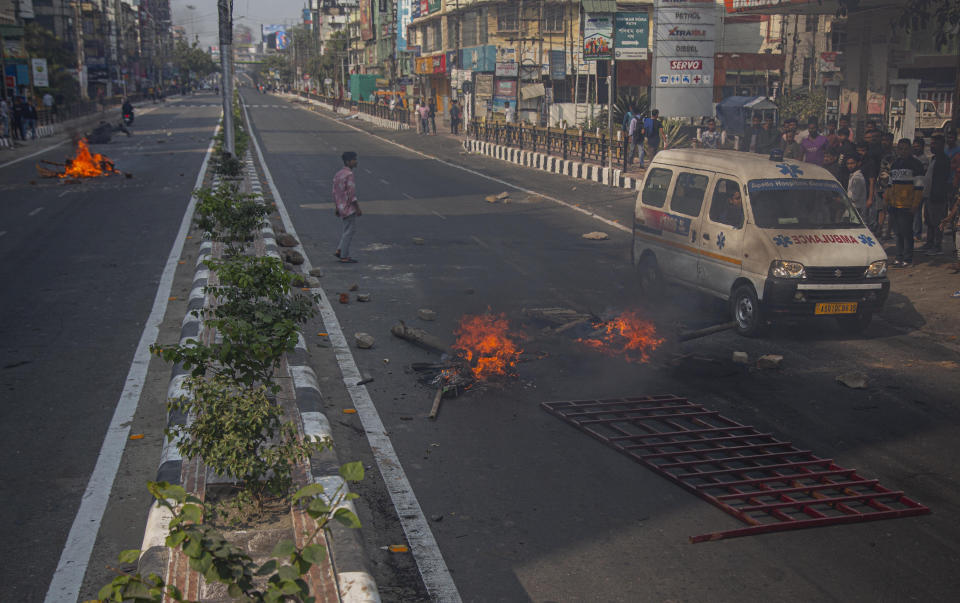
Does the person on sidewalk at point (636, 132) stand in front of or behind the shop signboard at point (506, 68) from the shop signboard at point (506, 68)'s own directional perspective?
in front

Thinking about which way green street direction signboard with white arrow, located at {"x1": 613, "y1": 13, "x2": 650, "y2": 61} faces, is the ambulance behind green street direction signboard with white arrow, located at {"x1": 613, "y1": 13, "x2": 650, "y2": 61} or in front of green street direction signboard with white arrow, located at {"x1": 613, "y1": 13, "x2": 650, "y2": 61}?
in front

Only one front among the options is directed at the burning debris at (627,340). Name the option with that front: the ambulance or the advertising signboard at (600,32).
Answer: the advertising signboard

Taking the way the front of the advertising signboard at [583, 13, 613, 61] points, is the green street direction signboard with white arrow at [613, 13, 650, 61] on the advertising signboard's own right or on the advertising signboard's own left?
on the advertising signboard's own left

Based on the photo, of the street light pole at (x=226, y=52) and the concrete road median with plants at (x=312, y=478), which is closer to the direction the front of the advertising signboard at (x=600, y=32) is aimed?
the concrete road median with plants

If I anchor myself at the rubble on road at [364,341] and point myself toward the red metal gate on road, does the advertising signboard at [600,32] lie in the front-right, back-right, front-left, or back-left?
back-left

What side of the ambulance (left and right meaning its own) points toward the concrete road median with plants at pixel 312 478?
right

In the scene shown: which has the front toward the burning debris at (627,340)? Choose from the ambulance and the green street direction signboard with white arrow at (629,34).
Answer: the green street direction signboard with white arrow

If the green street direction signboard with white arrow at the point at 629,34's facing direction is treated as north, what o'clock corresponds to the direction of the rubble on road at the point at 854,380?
The rubble on road is roughly at 12 o'clock from the green street direction signboard with white arrow.
